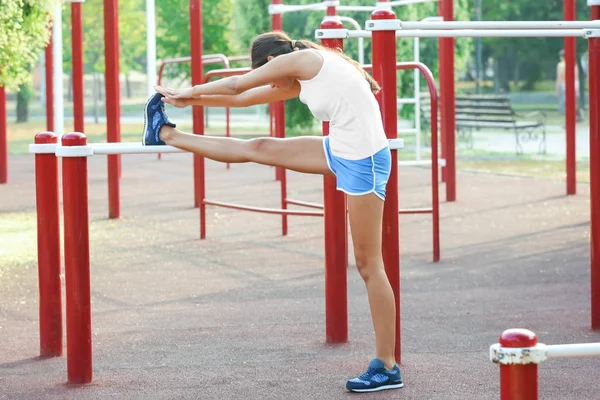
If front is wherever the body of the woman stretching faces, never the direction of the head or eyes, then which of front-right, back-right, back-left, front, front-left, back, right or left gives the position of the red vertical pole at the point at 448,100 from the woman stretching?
right

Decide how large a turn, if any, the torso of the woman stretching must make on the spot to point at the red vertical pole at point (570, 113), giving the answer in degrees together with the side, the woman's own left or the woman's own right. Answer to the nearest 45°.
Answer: approximately 90° to the woman's own right

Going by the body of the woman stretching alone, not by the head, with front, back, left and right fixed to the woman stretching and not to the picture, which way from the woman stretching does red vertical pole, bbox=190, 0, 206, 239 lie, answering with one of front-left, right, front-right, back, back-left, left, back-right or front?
right

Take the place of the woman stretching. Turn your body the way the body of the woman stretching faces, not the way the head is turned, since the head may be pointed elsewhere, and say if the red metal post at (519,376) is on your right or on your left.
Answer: on your left

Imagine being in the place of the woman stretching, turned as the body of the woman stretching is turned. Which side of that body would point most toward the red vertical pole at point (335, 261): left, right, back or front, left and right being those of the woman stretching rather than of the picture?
right

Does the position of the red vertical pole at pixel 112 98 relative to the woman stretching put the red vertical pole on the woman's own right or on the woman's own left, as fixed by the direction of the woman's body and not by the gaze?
on the woman's own right

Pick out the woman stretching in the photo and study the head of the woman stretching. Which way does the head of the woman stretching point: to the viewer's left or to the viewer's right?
to the viewer's left

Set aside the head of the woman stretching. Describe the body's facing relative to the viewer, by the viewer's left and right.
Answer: facing to the left of the viewer

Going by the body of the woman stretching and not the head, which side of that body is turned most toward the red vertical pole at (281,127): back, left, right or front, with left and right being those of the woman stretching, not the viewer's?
right
